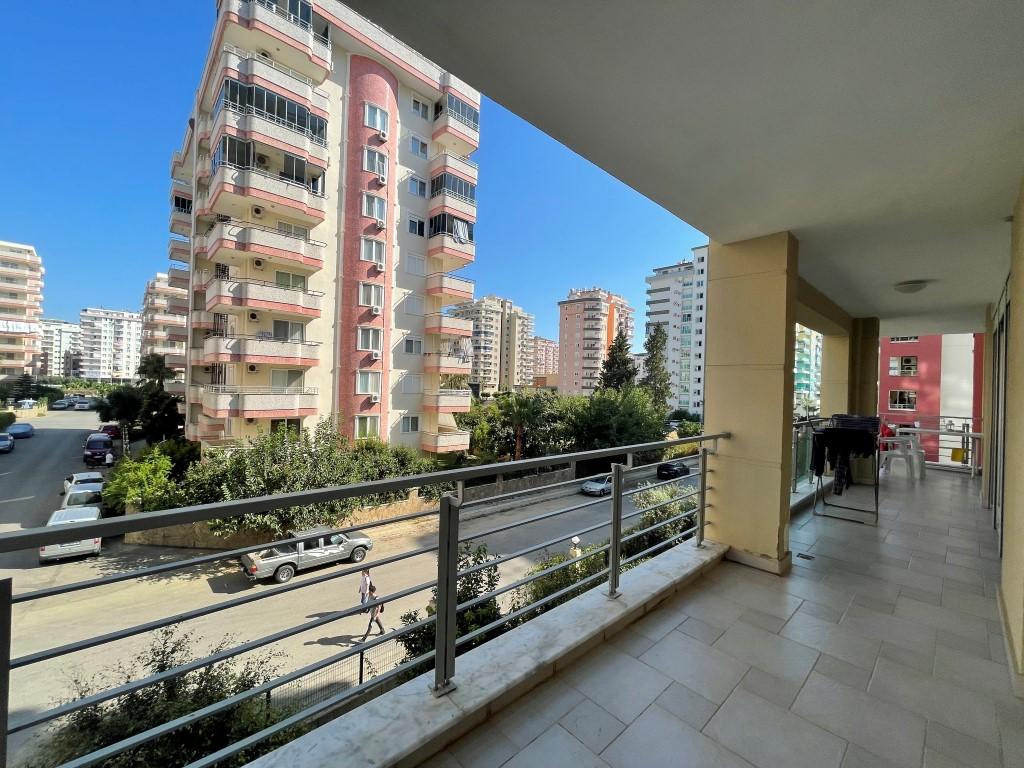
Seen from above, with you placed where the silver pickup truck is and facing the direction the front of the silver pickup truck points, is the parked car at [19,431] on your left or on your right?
on your left

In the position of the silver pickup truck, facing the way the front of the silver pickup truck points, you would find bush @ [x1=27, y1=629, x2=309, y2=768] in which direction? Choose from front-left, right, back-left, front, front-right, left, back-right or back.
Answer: back-right

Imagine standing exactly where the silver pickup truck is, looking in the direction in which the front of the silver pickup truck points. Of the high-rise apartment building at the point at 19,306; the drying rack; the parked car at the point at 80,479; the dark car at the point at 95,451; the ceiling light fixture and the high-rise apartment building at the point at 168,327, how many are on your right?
2

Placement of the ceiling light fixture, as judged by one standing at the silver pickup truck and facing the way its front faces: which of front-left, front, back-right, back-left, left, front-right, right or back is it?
right

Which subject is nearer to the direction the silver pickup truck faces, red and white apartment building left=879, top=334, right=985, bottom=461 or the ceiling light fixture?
the red and white apartment building

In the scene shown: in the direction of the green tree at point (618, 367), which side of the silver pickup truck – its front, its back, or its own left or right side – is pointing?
front

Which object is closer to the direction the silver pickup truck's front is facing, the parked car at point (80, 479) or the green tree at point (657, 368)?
the green tree

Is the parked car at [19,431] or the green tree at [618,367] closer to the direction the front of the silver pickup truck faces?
the green tree

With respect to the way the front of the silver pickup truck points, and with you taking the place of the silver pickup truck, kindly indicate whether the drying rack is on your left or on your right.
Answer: on your right

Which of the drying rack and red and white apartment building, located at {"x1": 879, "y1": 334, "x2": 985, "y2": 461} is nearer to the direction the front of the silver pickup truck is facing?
the red and white apartment building

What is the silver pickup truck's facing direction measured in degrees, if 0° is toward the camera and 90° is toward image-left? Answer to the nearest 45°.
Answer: approximately 225°
